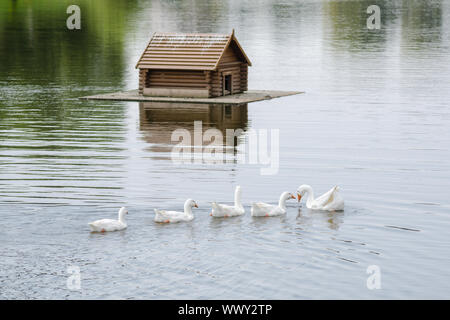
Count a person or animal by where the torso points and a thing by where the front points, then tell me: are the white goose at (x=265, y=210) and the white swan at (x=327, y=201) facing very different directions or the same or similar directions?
very different directions

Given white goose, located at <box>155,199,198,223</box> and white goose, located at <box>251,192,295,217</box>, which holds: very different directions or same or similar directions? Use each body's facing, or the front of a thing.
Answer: same or similar directions

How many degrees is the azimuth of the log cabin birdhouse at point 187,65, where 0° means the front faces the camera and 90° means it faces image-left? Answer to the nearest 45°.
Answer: approximately 315°

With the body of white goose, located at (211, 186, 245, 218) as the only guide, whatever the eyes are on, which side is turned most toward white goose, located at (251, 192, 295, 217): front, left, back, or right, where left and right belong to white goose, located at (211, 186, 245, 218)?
front

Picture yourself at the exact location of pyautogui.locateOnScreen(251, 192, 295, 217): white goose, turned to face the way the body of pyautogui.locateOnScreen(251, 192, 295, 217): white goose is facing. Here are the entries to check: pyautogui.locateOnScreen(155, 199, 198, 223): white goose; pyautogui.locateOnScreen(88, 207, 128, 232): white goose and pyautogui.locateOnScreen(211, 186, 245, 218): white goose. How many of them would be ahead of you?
0

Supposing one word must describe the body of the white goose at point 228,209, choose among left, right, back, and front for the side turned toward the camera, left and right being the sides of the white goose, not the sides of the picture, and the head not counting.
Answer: right

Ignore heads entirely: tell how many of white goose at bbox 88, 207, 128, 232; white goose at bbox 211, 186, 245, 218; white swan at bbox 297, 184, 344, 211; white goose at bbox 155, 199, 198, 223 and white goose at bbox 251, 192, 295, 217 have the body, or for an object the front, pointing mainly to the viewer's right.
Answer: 4

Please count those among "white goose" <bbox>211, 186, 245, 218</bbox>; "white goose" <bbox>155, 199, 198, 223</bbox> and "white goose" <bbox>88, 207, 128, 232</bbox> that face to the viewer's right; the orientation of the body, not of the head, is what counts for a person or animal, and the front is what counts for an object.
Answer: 3

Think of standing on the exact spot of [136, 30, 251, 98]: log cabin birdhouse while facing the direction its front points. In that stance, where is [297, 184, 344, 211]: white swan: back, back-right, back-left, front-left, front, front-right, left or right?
front-right

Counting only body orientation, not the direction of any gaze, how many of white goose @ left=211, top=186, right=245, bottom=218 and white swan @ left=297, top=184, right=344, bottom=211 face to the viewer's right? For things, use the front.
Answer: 1

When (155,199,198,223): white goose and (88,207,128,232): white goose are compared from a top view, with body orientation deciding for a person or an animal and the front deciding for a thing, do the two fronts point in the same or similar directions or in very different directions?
same or similar directions

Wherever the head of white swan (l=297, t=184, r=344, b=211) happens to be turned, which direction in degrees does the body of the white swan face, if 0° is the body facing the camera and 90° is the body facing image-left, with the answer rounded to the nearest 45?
approximately 90°

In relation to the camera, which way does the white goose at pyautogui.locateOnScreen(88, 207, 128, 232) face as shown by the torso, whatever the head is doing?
to the viewer's right

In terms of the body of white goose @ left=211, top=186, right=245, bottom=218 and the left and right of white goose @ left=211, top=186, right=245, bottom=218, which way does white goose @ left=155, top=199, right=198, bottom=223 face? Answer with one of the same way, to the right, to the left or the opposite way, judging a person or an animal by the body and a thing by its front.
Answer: the same way

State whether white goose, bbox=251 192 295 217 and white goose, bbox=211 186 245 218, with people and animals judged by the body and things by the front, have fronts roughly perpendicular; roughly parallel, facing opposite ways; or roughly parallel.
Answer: roughly parallel

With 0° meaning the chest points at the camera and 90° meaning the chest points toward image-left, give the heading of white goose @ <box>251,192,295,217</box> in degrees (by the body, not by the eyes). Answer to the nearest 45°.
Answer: approximately 270°
